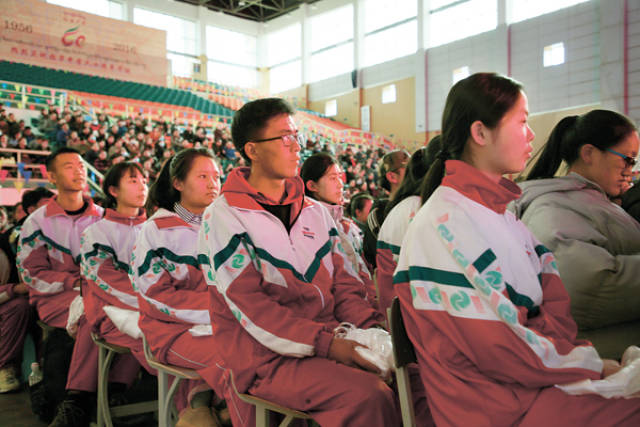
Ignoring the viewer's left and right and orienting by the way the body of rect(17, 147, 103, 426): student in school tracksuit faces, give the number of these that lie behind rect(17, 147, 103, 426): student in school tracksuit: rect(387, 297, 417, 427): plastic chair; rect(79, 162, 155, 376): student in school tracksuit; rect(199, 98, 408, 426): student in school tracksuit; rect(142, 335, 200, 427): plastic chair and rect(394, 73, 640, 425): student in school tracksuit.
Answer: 0

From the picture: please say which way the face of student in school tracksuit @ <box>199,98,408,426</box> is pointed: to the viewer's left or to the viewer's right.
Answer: to the viewer's right

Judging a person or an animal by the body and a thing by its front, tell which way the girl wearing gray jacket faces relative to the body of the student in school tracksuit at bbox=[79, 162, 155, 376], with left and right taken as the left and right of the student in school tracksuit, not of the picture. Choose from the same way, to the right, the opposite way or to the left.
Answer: the same way

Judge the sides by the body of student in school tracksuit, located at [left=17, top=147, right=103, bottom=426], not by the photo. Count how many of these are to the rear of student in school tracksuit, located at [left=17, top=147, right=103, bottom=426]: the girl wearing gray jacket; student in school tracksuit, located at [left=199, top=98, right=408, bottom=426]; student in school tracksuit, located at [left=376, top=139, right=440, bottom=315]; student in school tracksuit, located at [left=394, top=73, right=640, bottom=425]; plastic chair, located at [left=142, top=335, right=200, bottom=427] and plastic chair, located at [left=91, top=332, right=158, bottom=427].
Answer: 0

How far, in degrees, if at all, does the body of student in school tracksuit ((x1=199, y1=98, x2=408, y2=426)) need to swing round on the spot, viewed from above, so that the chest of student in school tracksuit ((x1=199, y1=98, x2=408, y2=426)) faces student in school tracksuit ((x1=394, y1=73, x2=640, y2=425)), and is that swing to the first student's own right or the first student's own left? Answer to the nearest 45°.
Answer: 0° — they already face them

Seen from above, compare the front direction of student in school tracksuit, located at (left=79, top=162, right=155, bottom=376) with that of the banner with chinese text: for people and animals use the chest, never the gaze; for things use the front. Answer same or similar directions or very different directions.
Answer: same or similar directions

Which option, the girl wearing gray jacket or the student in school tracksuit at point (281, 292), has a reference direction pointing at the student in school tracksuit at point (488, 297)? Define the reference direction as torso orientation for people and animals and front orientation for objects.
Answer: the student in school tracksuit at point (281, 292)

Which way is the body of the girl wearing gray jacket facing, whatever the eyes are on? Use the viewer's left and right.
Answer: facing to the right of the viewer

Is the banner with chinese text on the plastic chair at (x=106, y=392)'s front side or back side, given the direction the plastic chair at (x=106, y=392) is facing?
on the back side

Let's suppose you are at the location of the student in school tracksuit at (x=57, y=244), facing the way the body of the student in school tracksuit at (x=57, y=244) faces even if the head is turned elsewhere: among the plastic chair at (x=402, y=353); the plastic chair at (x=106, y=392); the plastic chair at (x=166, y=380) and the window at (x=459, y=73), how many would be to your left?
1

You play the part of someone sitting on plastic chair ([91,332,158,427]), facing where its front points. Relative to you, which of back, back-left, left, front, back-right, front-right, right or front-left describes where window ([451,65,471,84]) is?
left

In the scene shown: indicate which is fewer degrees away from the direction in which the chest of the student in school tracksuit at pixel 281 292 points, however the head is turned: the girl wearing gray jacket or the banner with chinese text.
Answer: the girl wearing gray jacket

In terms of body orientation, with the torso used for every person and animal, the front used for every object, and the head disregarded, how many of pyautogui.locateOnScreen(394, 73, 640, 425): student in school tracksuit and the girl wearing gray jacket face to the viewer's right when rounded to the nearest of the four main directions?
2
